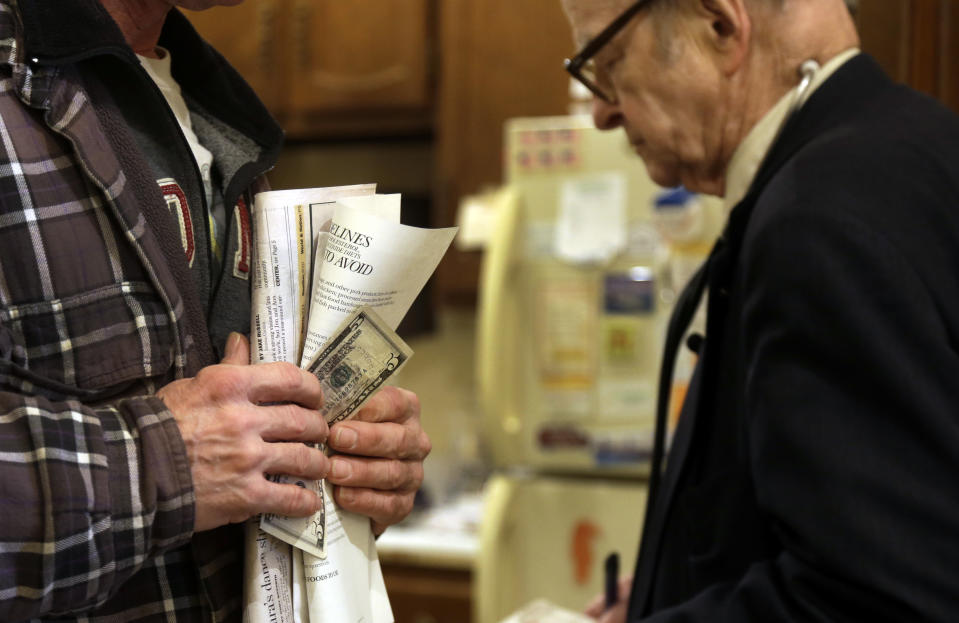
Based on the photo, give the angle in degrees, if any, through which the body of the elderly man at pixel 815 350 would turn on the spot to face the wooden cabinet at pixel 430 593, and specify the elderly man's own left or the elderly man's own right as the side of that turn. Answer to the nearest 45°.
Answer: approximately 45° to the elderly man's own right

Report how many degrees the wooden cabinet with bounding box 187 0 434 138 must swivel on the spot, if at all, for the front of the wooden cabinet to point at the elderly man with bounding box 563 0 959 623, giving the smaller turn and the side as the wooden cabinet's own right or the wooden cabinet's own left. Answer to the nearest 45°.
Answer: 0° — it already faces them

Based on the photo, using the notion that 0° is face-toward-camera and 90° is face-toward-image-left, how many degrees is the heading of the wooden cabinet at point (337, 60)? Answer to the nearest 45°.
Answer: approximately 0°

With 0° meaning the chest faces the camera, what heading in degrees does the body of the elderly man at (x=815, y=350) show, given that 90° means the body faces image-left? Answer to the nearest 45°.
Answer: approximately 90°

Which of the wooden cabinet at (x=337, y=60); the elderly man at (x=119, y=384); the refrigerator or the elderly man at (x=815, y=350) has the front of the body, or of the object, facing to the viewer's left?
the elderly man at (x=815, y=350)

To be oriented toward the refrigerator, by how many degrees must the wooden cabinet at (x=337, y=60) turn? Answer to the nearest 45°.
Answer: approximately 45° to its left

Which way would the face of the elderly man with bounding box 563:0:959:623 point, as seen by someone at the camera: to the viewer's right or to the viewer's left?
to the viewer's left

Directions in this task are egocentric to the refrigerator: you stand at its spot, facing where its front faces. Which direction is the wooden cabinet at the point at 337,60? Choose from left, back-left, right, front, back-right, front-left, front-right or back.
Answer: back-right

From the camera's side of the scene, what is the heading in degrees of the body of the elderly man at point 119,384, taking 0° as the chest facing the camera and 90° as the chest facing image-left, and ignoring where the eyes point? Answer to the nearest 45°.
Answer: approximately 315°

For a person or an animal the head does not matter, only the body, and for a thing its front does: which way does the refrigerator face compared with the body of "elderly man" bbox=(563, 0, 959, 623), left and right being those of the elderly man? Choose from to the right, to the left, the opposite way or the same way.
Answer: to the left

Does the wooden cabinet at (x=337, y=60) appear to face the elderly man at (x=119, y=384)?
yes
